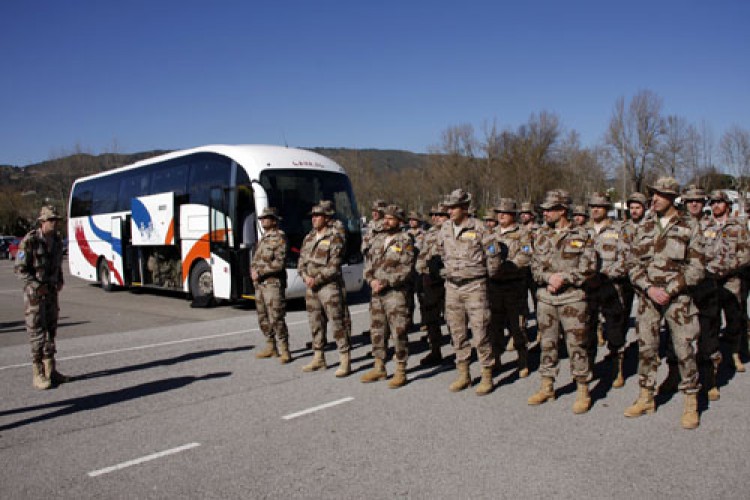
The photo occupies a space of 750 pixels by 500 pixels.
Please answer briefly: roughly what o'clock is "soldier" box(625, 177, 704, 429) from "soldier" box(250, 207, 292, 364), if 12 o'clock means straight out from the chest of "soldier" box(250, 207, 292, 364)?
"soldier" box(625, 177, 704, 429) is roughly at 9 o'clock from "soldier" box(250, 207, 292, 364).

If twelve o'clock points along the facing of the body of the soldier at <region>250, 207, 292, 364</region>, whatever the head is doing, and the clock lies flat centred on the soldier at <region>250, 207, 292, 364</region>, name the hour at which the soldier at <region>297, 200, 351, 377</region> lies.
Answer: the soldier at <region>297, 200, 351, 377</region> is roughly at 9 o'clock from the soldier at <region>250, 207, 292, 364</region>.

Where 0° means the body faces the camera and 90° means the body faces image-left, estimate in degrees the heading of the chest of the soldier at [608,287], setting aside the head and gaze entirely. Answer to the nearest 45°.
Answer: approximately 45°

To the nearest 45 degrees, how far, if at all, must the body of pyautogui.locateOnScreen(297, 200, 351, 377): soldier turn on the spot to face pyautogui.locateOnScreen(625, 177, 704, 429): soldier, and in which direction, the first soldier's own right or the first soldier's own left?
approximately 90° to the first soldier's own left

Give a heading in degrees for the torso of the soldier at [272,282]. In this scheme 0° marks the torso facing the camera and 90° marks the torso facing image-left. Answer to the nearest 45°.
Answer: approximately 45°

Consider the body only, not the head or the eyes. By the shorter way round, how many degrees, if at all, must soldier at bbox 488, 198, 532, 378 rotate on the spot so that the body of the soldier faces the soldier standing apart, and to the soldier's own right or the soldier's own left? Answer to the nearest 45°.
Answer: approximately 45° to the soldier's own right

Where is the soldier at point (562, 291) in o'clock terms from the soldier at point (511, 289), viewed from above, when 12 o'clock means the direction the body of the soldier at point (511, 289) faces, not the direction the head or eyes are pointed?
the soldier at point (562, 291) is roughly at 10 o'clock from the soldier at point (511, 289).
